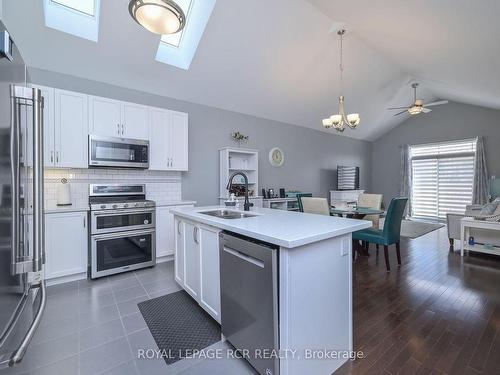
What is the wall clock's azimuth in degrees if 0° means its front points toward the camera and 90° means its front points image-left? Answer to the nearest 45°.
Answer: approximately 315°

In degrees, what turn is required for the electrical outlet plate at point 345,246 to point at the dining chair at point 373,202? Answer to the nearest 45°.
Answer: approximately 135° to its left

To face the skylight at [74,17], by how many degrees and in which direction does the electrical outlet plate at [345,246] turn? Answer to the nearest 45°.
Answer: approximately 135° to its right

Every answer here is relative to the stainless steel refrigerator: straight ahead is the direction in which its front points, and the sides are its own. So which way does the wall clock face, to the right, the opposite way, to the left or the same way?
to the right

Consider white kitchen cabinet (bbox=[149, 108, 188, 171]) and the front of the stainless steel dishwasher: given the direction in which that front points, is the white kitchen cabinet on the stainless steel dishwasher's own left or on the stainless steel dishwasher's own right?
on the stainless steel dishwasher's own right

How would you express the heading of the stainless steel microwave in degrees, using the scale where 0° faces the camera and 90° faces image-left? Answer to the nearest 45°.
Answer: approximately 0°

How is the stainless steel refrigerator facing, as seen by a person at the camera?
facing to the right of the viewer

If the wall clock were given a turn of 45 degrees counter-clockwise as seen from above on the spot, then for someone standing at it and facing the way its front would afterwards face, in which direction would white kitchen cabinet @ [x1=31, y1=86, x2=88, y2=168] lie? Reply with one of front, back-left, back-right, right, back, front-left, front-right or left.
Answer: back-right

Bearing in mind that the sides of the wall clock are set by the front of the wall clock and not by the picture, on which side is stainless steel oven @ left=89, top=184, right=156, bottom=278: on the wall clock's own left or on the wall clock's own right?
on the wall clock's own right

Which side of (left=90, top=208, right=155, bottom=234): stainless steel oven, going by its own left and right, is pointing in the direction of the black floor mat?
front

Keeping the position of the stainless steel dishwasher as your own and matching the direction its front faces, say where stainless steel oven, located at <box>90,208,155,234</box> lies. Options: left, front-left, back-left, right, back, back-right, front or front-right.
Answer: right
